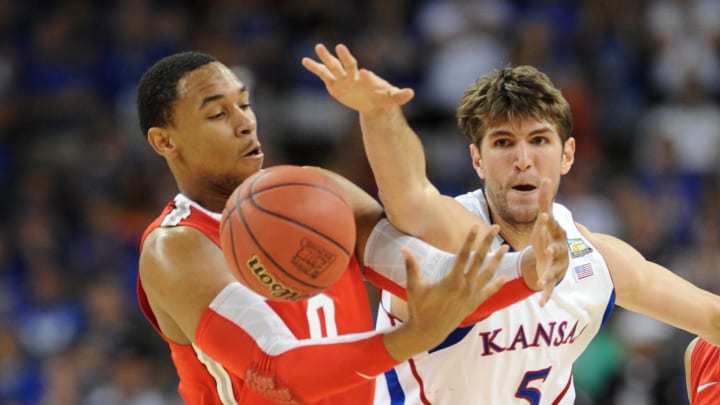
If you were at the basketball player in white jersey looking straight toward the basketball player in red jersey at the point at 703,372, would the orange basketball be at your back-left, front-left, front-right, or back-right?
back-right

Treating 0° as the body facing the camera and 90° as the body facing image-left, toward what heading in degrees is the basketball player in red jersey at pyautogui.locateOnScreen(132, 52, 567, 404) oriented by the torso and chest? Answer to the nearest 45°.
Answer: approximately 315°

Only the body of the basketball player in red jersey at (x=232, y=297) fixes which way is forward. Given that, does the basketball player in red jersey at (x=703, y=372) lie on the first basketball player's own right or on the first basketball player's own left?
on the first basketball player's own left
